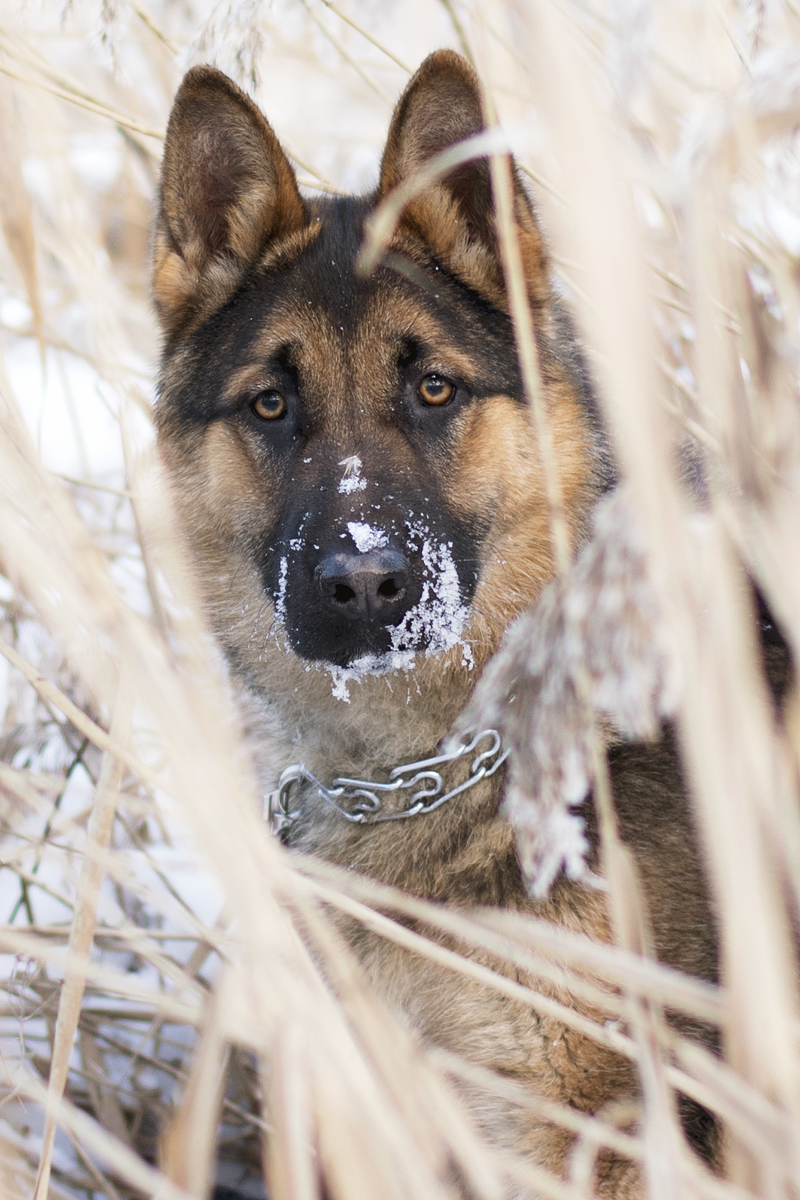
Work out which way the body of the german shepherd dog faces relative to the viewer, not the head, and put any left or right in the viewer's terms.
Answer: facing the viewer and to the left of the viewer
